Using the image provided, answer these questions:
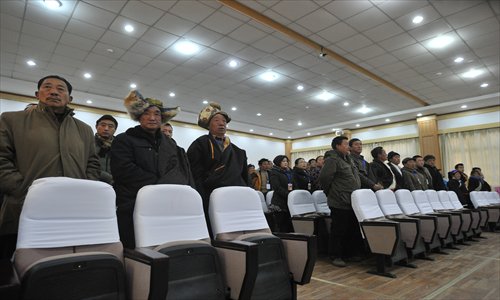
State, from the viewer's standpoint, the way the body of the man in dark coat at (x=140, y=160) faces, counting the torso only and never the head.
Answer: toward the camera

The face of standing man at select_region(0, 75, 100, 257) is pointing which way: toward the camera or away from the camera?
toward the camera

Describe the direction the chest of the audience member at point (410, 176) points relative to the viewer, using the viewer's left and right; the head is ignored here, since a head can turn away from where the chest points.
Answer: facing the viewer and to the right of the viewer

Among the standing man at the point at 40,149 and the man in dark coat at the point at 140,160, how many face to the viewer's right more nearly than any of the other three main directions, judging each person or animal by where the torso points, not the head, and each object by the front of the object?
0

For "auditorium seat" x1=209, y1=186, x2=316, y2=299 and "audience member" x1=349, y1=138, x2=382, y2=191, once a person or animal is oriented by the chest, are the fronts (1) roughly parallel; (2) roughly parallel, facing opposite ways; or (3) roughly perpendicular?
roughly parallel

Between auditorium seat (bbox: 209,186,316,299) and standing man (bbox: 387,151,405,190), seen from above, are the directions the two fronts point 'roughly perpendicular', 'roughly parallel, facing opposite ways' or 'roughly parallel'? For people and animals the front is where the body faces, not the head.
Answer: roughly parallel

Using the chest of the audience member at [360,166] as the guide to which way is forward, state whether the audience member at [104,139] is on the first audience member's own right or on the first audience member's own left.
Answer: on the first audience member's own right

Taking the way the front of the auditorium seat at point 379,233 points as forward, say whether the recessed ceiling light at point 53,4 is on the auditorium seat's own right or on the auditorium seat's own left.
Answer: on the auditorium seat's own right

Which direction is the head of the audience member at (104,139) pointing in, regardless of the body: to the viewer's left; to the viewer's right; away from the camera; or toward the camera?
toward the camera

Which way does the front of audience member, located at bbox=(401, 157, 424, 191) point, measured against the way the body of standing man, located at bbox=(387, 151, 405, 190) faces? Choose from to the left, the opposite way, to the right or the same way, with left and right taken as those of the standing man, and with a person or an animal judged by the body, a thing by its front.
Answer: the same way
